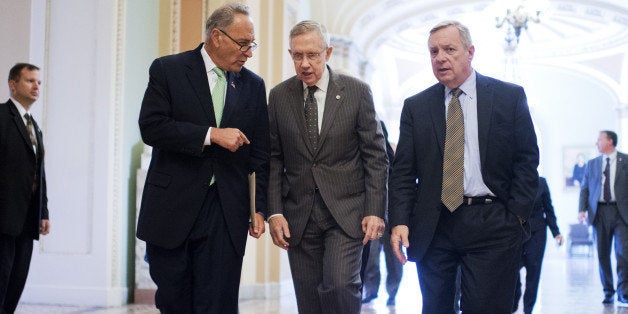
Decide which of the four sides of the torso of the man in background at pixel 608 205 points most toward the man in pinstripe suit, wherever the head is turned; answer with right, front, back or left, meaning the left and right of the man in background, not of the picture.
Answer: front

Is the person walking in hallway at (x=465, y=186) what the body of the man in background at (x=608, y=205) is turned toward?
yes

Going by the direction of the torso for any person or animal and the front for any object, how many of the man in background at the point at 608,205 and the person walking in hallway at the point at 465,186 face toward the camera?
2

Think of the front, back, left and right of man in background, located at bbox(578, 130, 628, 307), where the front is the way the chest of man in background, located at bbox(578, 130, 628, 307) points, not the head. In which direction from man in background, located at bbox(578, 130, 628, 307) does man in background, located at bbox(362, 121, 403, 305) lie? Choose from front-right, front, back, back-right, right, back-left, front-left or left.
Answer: front-right

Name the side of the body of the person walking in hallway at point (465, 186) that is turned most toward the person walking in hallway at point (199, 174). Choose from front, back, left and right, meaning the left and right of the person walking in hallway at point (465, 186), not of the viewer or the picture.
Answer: right

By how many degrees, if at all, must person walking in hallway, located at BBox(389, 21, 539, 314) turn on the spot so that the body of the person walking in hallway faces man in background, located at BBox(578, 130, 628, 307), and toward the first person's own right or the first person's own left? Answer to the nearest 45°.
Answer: approximately 180°

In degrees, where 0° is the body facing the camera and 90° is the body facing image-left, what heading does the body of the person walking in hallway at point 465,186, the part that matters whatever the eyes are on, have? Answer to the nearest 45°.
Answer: approximately 0°

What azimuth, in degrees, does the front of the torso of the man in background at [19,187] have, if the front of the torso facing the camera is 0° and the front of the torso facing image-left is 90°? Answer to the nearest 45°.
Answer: approximately 315°
